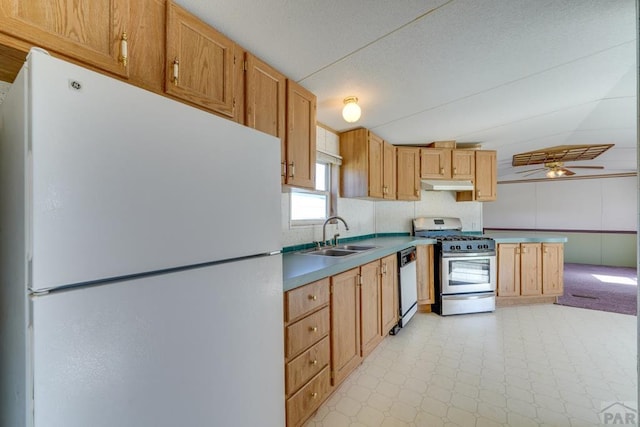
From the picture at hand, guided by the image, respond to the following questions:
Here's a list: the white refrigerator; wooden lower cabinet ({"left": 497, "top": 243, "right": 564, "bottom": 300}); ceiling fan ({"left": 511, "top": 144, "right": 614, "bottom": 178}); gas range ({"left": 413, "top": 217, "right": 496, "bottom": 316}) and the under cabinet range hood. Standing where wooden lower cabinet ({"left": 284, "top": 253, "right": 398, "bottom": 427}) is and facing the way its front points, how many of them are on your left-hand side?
4

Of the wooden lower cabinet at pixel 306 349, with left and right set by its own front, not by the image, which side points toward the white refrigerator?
right

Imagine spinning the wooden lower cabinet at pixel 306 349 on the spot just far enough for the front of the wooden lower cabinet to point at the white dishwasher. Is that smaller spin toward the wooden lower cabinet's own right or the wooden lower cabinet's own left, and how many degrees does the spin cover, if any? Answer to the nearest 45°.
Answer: approximately 90° to the wooden lower cabinet's own left

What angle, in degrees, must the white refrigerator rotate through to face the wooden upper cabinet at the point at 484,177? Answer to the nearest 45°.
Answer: approximately 45° to its left

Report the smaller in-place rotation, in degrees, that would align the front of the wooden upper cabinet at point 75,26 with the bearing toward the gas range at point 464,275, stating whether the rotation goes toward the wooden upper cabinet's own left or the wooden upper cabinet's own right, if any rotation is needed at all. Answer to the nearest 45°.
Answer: approximately 45° to the wooden upper cabinet's own left

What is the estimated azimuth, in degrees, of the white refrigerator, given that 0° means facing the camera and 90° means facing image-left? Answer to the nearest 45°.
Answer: approximately 315°

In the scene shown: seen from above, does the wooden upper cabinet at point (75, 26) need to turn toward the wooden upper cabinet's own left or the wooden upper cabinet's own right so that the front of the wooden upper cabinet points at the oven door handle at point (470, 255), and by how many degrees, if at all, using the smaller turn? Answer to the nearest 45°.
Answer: approximately 45° to the wooden upper cabinet's own left

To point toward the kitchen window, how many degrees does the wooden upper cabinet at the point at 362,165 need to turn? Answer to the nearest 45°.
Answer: approximately 90° to its right

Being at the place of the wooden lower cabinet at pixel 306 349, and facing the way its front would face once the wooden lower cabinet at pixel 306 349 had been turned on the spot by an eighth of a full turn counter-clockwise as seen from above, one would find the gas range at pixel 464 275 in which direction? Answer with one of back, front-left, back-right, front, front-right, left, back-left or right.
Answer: front-left
